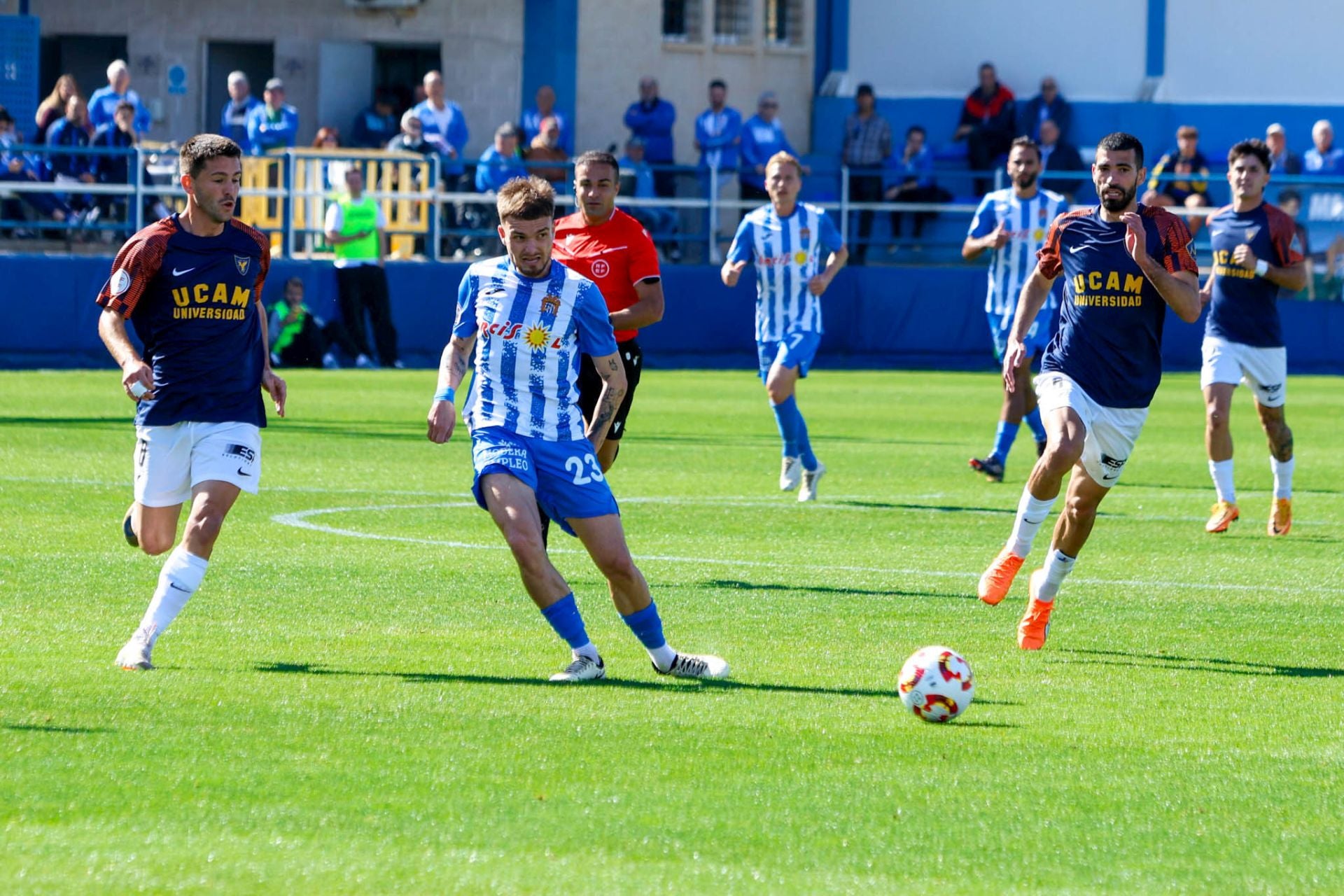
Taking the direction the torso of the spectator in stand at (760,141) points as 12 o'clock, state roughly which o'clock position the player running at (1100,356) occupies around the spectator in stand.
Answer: The player running is roughly at 12 o'clock from the spectator in stand.

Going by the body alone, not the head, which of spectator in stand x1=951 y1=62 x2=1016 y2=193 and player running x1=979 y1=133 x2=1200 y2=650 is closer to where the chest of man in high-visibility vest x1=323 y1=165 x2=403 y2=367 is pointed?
the player running

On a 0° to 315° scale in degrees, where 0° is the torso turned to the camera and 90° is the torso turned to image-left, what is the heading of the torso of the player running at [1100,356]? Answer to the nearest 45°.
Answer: approximately 0°

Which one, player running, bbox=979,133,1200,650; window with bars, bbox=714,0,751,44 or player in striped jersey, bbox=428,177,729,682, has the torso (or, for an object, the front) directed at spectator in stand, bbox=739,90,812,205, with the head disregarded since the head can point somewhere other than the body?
the window with bars
